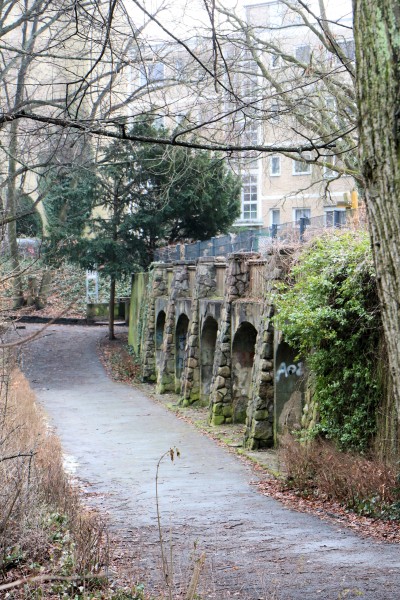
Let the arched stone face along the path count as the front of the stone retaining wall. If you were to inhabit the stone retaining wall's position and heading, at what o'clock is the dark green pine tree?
The dark green pine tree is roughly at 4 o'clock from the stone retaining wall.

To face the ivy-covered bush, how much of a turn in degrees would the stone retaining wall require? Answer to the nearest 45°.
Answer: approximately 45° to its left

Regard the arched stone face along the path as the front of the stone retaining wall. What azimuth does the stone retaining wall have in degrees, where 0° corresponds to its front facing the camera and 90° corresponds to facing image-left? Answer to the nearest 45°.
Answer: approximately 45°
